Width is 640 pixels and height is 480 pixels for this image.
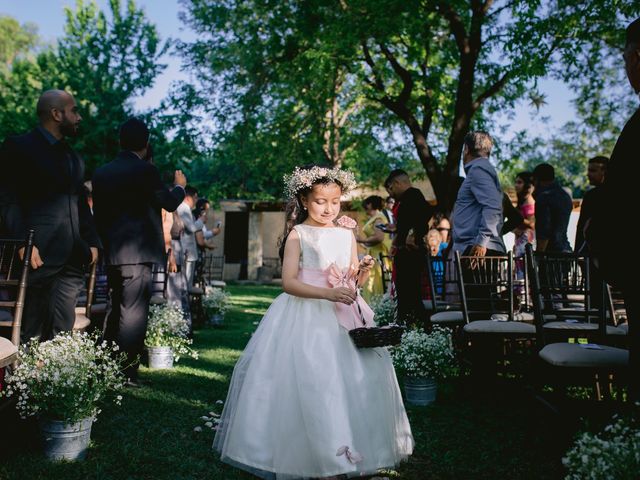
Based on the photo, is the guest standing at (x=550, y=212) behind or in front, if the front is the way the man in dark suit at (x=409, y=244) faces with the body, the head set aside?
behind

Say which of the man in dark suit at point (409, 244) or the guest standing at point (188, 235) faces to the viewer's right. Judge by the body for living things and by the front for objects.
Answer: the guest standing

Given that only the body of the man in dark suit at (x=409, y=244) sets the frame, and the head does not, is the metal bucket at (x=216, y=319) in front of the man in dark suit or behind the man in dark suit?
in front

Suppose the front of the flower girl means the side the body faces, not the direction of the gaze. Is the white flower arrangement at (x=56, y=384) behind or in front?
behind

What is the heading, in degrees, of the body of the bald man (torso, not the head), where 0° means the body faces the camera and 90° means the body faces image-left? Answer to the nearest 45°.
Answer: approximately 315°

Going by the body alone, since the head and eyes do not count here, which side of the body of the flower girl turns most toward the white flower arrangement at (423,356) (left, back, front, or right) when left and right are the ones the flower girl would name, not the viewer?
left

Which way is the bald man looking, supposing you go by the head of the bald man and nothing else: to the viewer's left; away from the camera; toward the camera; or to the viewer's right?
to the viewer's right

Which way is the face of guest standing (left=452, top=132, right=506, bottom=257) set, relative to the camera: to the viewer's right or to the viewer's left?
to the viewer's left

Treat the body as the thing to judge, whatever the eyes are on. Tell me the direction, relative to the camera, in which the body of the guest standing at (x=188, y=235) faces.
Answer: to the viewer's right

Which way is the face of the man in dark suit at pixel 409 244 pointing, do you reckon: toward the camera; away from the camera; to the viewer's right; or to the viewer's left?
to the viewer's left
